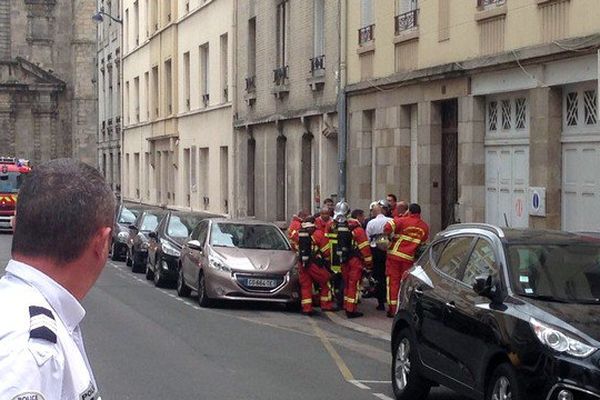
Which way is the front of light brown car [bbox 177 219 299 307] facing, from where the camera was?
facing the viewer and to the right of the viewer

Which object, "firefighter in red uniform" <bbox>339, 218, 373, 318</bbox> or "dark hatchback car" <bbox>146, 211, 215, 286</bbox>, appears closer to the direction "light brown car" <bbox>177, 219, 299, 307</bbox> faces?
the firefighter in red uniform

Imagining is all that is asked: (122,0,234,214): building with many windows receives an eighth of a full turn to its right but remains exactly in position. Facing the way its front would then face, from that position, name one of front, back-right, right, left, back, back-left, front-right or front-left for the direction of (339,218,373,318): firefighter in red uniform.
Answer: left

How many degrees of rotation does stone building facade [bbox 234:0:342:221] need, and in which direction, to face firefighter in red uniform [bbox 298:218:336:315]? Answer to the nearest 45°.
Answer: approximately 45° to its left

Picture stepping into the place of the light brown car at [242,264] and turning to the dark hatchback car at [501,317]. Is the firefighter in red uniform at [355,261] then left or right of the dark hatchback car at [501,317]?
left

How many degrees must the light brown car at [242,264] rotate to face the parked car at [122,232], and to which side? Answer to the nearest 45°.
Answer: approximately 135° to its left

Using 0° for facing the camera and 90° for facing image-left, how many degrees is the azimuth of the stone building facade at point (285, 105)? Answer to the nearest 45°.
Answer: approximately 45°

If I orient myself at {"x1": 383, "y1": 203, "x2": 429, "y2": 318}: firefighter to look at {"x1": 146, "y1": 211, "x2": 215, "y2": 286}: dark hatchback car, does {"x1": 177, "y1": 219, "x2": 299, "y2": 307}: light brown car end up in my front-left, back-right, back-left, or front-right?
front-left

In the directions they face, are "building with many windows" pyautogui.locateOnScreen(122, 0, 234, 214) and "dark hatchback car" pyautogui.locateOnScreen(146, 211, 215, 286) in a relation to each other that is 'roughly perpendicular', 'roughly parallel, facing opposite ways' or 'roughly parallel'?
roughly perpendicular

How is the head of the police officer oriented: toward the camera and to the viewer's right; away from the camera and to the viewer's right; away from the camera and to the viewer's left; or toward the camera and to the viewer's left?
away from the camera and to the viewer's right

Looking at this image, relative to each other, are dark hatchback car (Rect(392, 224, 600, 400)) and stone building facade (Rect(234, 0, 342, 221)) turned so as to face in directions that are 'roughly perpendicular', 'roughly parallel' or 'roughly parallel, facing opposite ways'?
roughly perpendicular

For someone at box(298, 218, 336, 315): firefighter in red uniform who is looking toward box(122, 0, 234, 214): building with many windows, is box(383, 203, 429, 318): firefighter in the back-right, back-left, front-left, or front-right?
back-right

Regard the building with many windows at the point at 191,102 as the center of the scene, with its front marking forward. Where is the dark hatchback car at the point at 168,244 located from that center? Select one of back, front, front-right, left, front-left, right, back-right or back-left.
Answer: front-left

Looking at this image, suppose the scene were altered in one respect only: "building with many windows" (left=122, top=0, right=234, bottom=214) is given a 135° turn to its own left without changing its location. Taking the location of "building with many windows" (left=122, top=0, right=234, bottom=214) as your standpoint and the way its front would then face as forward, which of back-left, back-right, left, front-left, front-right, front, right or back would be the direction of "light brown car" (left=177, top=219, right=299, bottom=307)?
right

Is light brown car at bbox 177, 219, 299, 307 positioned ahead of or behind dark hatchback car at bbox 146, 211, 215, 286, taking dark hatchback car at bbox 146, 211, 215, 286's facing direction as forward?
ahead
